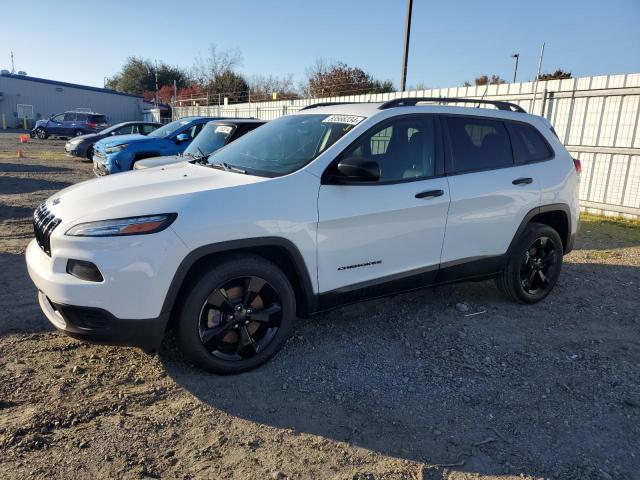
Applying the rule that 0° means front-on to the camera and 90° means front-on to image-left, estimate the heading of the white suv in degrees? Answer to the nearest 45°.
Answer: approximately 45°

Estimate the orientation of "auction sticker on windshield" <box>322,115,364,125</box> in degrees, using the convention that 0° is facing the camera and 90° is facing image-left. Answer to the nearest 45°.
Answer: approximately 45°

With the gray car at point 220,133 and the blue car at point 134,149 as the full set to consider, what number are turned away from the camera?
0

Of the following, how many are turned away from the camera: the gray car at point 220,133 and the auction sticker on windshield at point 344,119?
0

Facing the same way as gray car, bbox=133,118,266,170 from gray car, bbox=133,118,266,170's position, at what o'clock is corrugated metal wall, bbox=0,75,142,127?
The corrugated metal wall is roughly at 4 o'clock from the gray car.

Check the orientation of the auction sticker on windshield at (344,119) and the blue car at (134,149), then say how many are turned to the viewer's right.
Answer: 0

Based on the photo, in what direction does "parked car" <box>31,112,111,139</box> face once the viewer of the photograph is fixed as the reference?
facing away from the viewer and to the left of the viewer

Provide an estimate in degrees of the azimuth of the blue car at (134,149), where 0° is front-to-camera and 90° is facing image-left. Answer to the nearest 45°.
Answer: approximately 45°

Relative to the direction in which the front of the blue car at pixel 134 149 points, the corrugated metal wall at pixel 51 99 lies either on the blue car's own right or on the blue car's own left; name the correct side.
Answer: on the blue car's own right

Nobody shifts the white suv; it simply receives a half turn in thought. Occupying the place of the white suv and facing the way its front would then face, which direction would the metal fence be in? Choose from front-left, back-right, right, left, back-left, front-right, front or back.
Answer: front
